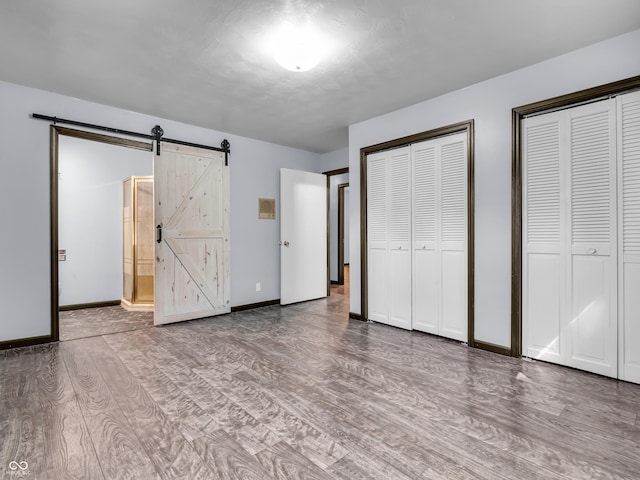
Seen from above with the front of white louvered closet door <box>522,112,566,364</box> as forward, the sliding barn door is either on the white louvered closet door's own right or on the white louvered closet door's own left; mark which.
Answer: on the white louvered closet door's own right

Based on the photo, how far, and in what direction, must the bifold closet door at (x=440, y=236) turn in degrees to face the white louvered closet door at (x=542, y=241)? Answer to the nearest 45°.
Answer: approximately 90° to its left

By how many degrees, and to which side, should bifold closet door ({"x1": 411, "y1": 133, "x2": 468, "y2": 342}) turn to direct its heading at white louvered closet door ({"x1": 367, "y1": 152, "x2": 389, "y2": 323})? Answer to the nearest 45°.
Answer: approximately 90° to its right

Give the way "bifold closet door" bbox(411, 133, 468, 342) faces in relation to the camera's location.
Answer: facing the viewer and to the left of the viewer

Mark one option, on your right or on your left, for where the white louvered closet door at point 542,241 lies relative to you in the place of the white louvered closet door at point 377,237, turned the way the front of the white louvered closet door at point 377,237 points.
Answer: on your left

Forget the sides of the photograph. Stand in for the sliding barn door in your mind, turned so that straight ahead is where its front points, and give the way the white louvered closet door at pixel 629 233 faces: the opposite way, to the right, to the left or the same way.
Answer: to the right

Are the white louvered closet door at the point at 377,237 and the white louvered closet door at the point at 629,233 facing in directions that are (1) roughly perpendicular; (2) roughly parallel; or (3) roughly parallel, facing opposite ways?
roughly parallel

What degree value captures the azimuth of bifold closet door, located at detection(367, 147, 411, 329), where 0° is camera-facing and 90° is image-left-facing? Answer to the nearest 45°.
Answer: approximately 45°

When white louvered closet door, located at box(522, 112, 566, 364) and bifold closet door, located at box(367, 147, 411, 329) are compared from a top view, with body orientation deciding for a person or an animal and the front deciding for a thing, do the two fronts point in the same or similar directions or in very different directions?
same or similar directions

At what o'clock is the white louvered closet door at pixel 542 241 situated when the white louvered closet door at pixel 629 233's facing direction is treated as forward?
the white louvered closet door at pixel 542 241 is roughly at 3 o'clock from the white louvered closet door at pixel 629 233.

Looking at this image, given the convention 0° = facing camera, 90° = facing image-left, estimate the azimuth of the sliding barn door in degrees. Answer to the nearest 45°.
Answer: approximately 315°

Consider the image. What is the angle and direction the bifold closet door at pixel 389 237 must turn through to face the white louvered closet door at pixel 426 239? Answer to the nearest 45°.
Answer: approximately 90° to its left

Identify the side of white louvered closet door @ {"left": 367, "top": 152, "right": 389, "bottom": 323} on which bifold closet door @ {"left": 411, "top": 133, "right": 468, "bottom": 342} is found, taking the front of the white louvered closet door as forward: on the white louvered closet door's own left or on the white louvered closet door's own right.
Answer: on the white louvered closet door's own left
